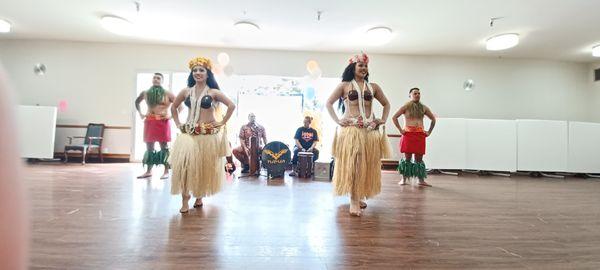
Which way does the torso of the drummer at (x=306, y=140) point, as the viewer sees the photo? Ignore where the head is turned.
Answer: toward the camera

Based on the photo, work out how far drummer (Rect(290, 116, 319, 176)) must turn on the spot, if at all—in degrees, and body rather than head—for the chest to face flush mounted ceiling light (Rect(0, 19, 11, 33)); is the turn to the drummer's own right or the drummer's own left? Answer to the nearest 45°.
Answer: approximately 90° to the drummer's own right

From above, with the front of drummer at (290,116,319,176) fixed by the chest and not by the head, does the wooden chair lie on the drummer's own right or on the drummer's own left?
on the drummer's own right

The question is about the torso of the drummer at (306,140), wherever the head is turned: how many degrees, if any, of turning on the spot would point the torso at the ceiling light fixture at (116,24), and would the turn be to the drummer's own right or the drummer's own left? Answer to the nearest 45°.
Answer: approximately 90° to the drummer's own right

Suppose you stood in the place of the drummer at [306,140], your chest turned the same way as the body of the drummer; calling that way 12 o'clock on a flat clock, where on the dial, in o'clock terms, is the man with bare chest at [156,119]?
The man with bare chest is roughly at 2 o'clock from the drummer.

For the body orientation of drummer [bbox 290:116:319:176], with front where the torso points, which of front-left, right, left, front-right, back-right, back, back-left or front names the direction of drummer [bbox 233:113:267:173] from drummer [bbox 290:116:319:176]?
right

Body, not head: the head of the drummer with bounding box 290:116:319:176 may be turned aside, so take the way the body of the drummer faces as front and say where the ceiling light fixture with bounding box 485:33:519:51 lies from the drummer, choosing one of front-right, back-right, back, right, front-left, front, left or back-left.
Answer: left

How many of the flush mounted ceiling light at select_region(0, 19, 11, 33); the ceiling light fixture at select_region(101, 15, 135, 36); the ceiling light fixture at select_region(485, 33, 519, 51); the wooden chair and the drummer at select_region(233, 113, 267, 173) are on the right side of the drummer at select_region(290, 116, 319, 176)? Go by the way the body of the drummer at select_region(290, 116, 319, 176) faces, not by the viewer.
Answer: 4

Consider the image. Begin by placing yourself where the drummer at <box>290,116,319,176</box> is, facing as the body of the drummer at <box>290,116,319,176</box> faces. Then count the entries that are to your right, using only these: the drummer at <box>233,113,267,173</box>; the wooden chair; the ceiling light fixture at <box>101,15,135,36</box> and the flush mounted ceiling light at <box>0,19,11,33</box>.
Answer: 4
